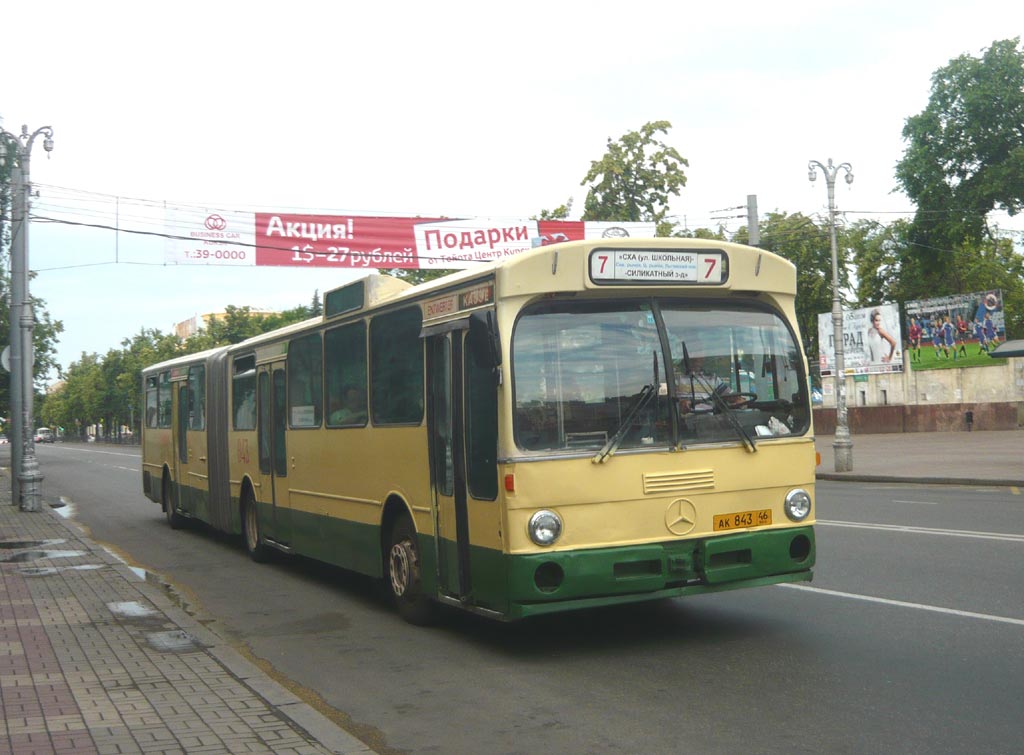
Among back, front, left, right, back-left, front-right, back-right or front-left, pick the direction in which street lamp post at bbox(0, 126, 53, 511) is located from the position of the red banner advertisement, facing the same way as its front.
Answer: front-right

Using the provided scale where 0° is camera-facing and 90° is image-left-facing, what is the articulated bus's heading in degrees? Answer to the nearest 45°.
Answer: approximately 315°

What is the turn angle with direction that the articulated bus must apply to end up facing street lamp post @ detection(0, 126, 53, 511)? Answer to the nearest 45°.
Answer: approximately 180°

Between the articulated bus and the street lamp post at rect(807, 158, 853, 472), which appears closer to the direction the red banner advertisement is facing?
the articulated bus

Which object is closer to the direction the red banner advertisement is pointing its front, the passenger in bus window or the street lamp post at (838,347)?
the passenger in bus window

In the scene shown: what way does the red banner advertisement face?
toward the camera

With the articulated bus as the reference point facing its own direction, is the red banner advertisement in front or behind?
behind

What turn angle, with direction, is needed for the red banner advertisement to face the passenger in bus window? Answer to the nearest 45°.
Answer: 0° — it already faces them

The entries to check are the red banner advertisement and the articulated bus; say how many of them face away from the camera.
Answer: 0

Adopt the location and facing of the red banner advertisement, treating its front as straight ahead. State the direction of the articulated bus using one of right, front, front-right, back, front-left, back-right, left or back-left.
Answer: front

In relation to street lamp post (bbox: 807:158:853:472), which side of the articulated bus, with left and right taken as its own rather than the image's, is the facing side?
left
